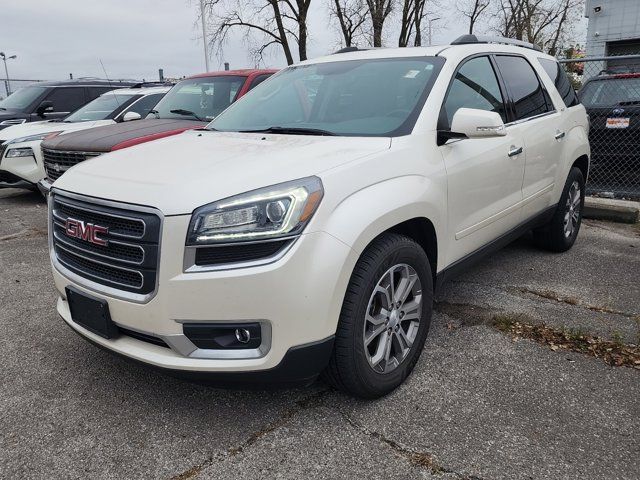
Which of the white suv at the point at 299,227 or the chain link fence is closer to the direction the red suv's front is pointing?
the white suv

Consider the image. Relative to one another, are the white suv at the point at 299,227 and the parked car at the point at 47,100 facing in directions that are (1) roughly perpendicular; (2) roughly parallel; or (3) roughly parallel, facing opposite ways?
roughly parallel

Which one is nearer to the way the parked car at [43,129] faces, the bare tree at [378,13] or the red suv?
the red suv

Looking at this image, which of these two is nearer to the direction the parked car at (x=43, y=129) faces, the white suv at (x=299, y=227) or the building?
the white suv

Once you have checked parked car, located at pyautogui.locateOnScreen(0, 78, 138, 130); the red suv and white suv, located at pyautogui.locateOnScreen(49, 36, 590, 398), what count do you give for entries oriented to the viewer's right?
0

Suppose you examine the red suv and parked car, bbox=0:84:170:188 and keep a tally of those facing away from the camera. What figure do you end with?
0

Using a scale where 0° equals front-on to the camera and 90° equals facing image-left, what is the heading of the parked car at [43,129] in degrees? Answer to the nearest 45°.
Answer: approximately 45°

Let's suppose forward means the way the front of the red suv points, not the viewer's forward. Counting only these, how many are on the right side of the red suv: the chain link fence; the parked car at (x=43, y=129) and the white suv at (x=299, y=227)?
1

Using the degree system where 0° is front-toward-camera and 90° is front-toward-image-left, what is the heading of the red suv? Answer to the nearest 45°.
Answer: approximately 45°

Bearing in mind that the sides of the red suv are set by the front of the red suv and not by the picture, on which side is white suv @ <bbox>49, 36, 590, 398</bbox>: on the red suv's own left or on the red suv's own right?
on the red suv's own left

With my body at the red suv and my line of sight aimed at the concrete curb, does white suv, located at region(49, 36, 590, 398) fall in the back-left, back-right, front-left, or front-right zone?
front-right

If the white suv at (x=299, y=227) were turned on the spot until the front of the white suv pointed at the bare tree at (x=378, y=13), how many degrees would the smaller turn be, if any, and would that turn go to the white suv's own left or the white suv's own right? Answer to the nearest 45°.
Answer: approximately 135° to the white suv's own right

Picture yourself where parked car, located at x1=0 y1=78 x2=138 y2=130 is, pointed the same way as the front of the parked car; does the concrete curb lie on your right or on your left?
on your left

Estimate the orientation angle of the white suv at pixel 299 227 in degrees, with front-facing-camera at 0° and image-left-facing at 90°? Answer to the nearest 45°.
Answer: approximately 45°

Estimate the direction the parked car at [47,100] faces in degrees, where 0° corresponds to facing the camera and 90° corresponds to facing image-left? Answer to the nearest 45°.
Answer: approximately 45°

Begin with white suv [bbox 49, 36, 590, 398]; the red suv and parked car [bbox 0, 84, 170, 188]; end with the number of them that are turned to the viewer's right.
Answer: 0

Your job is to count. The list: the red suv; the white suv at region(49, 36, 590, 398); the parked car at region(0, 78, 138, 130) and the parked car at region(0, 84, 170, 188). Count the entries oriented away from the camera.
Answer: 0

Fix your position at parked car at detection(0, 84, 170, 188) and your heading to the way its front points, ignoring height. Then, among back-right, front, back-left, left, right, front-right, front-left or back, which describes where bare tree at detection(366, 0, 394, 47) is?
back

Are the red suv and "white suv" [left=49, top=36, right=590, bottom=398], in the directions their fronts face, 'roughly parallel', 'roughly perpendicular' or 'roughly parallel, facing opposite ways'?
roughly parallel

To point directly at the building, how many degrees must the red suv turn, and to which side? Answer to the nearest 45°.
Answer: approximately 180°
